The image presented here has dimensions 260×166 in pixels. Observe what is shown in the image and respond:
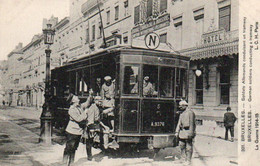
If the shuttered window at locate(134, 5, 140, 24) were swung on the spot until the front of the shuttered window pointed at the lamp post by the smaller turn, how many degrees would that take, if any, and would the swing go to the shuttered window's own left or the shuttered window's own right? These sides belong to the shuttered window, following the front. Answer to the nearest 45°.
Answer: approximately 45° to the shuttered window's own left

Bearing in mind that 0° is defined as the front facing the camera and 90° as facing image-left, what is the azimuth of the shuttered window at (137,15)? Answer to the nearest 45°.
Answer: approximately 45°

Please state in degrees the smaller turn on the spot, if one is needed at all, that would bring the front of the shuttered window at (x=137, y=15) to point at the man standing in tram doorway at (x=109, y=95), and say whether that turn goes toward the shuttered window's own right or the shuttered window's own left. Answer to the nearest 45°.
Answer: approximately 45° to the shuttered window's own left

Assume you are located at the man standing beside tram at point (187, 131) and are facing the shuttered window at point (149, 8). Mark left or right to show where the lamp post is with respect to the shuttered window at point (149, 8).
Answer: left

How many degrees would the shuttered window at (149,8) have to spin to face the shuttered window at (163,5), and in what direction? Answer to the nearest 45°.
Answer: approximately 90° to its left
